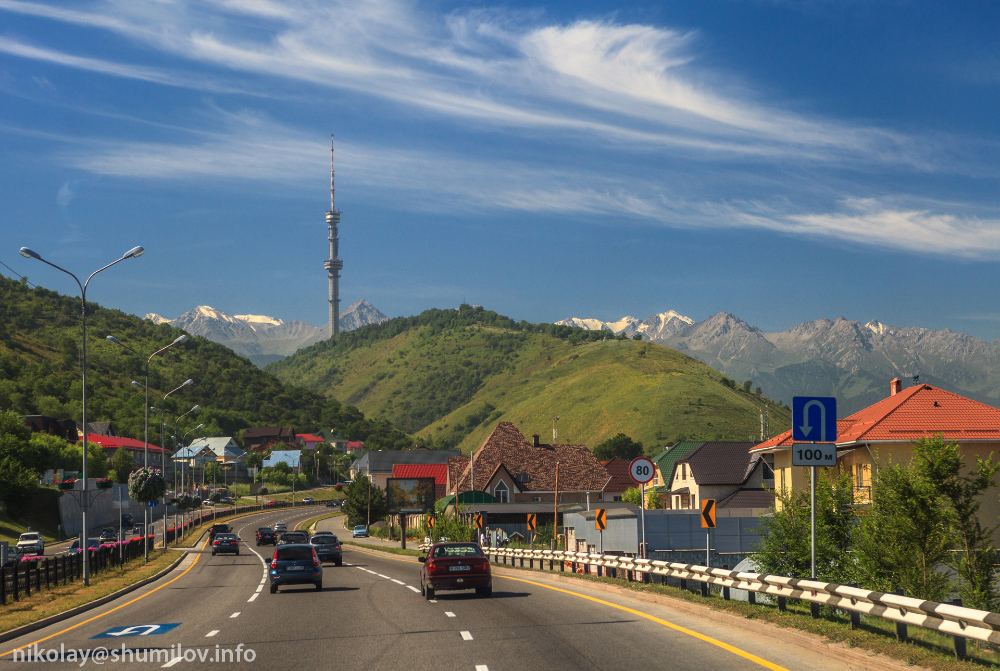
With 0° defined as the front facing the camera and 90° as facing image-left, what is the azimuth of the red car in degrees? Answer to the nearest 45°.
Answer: approximately 180°

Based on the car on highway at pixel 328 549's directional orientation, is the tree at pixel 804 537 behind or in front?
behind

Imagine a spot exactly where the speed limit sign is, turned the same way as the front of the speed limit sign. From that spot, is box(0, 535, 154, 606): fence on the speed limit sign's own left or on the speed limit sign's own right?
on the speed limit sign's own right

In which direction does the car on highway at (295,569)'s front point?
away from the camera

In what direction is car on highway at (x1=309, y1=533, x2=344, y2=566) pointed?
away from the camera

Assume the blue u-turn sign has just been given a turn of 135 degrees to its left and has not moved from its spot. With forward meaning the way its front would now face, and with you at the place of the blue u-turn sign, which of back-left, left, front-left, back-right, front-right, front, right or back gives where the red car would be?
left

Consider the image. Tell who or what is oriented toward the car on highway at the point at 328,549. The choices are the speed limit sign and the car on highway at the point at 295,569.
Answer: the car on highway at the point at 295,569
